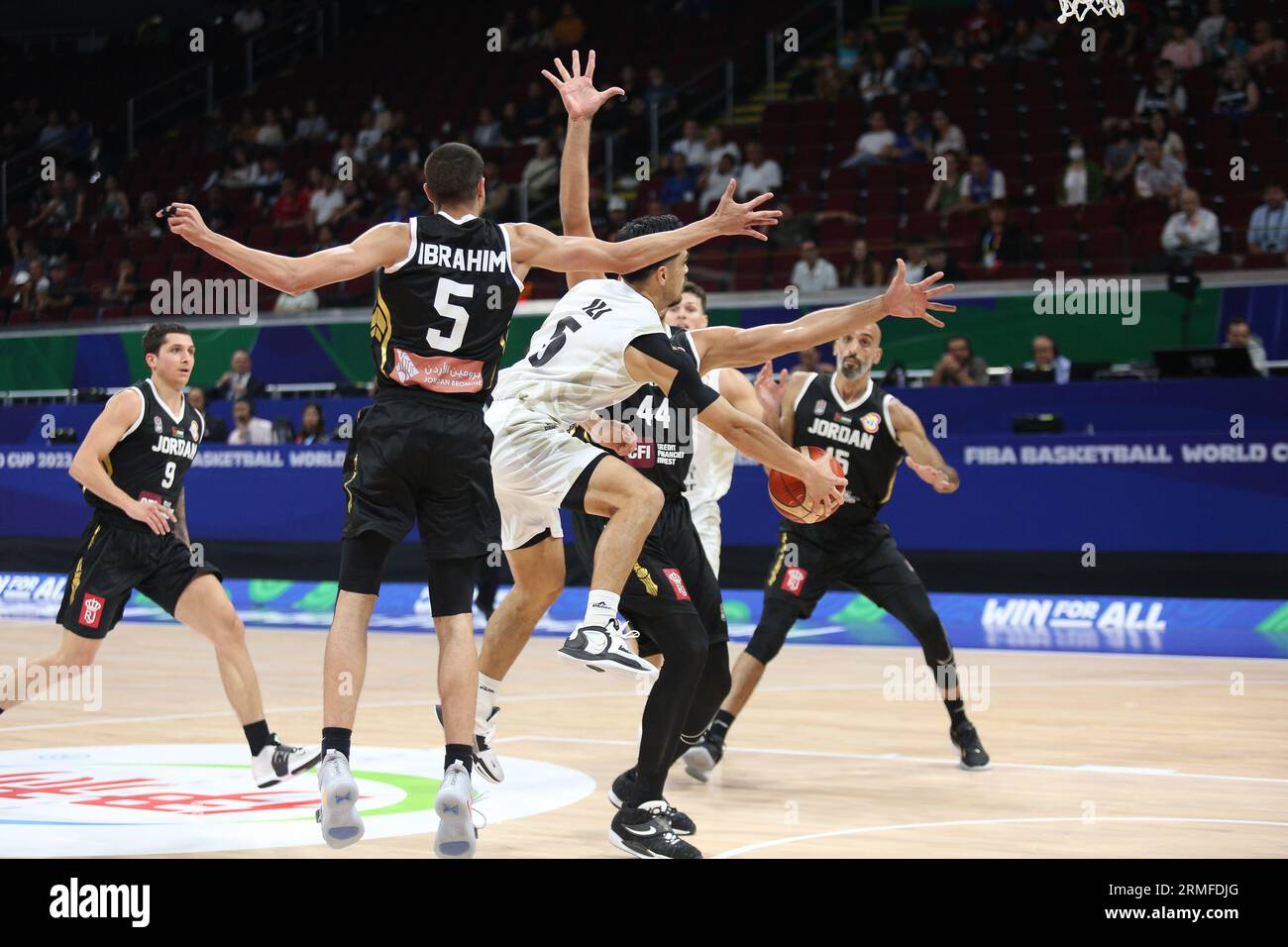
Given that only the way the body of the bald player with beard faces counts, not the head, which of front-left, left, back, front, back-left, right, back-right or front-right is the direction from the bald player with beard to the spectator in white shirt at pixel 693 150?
back

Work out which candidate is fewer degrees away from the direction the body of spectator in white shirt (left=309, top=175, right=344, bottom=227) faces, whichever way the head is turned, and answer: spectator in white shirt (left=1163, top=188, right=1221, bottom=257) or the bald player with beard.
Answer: the bald player with beard

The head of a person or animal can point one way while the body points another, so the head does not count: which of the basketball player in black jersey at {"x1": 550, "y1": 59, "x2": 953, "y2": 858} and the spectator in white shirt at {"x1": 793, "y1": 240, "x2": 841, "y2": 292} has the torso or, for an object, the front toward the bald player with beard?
the spectator in white shirt

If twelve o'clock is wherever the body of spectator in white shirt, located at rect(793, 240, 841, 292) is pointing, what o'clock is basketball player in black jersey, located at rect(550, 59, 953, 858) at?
The basketball player in black jersey is roughly at 12 o'clock from the spectator in white shirt.

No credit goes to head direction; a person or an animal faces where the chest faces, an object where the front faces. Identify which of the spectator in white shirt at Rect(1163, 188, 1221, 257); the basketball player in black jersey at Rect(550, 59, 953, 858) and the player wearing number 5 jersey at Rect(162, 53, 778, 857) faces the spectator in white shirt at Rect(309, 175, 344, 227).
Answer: the player wearing number 5 jersey

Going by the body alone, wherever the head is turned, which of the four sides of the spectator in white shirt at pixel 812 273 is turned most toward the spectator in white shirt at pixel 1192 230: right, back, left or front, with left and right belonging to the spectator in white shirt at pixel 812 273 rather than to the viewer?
left

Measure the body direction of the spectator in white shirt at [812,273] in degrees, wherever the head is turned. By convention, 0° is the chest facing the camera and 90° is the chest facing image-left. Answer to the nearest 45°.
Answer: approximately 0°
